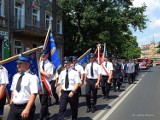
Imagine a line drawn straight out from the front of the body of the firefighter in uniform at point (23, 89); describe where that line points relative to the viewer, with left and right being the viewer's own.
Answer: facing the viewer and to the left of the viewer

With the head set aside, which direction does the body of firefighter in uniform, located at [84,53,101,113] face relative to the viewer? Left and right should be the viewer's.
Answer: facing the viewer

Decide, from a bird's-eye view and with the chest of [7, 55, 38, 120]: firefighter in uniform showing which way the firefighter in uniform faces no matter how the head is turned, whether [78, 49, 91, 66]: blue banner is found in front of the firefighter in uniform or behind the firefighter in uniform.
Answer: behind

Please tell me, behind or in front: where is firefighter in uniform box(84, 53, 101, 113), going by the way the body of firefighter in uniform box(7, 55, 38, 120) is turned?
behind

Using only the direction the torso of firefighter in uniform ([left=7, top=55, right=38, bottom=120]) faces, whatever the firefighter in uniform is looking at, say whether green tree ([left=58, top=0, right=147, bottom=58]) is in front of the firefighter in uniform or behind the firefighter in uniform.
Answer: behind

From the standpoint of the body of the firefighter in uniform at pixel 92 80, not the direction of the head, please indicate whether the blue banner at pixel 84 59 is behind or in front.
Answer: behind

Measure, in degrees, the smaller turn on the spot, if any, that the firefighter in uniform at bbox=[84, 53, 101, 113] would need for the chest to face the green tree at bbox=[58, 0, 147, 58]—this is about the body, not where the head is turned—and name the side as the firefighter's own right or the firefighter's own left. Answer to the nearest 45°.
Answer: approximately 180°

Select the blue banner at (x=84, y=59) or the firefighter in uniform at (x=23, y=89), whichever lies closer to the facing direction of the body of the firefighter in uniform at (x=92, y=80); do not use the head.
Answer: the firefighter in uniform

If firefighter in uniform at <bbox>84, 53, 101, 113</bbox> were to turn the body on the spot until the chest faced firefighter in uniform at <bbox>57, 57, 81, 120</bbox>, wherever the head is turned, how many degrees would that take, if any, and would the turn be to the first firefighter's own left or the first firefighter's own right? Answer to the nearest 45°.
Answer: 0° — they already face them

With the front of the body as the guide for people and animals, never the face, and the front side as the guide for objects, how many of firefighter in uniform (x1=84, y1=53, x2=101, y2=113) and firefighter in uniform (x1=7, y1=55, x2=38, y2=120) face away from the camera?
0
